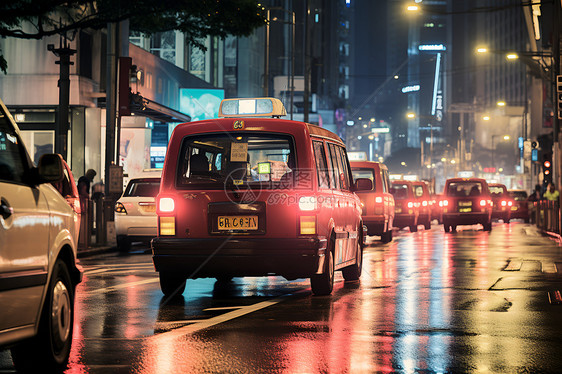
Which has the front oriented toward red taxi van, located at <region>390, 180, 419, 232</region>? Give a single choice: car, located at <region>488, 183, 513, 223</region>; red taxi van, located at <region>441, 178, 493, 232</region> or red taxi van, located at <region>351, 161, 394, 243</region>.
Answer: red taxi van, located at <region>351, 161, 394, 243</region>

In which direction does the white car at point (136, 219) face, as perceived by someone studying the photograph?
facing away from the viewer

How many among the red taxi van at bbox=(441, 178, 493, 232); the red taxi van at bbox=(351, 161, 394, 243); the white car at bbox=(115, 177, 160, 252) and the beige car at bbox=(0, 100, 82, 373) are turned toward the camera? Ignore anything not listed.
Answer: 0

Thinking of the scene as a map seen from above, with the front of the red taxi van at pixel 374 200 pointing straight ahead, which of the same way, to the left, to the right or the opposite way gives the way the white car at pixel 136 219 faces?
the same way

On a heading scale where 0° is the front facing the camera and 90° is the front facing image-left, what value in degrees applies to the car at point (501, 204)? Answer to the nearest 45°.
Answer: approximately 180°

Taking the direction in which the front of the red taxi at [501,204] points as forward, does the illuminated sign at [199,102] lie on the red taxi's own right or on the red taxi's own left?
on the red taxi's own left

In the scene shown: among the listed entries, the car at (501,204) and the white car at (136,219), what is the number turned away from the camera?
2

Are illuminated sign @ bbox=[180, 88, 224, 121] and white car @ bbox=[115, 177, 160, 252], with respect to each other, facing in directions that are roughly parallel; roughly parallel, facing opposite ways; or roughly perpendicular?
roughly parallel, facing opposite ways

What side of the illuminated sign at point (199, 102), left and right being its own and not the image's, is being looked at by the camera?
front

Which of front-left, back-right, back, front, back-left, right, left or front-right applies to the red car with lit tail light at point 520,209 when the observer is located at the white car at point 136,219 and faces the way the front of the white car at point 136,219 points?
front-right

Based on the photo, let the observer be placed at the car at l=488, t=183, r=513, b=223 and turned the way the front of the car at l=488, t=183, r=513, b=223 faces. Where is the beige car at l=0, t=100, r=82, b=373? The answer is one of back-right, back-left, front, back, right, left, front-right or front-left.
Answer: back

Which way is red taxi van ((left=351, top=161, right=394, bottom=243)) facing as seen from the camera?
away from the camera

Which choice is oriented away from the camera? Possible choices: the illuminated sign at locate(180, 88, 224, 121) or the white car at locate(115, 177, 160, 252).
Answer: the white car

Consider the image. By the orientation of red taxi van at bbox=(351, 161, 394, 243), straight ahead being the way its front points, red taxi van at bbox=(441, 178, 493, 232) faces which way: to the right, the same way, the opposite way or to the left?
the same way
